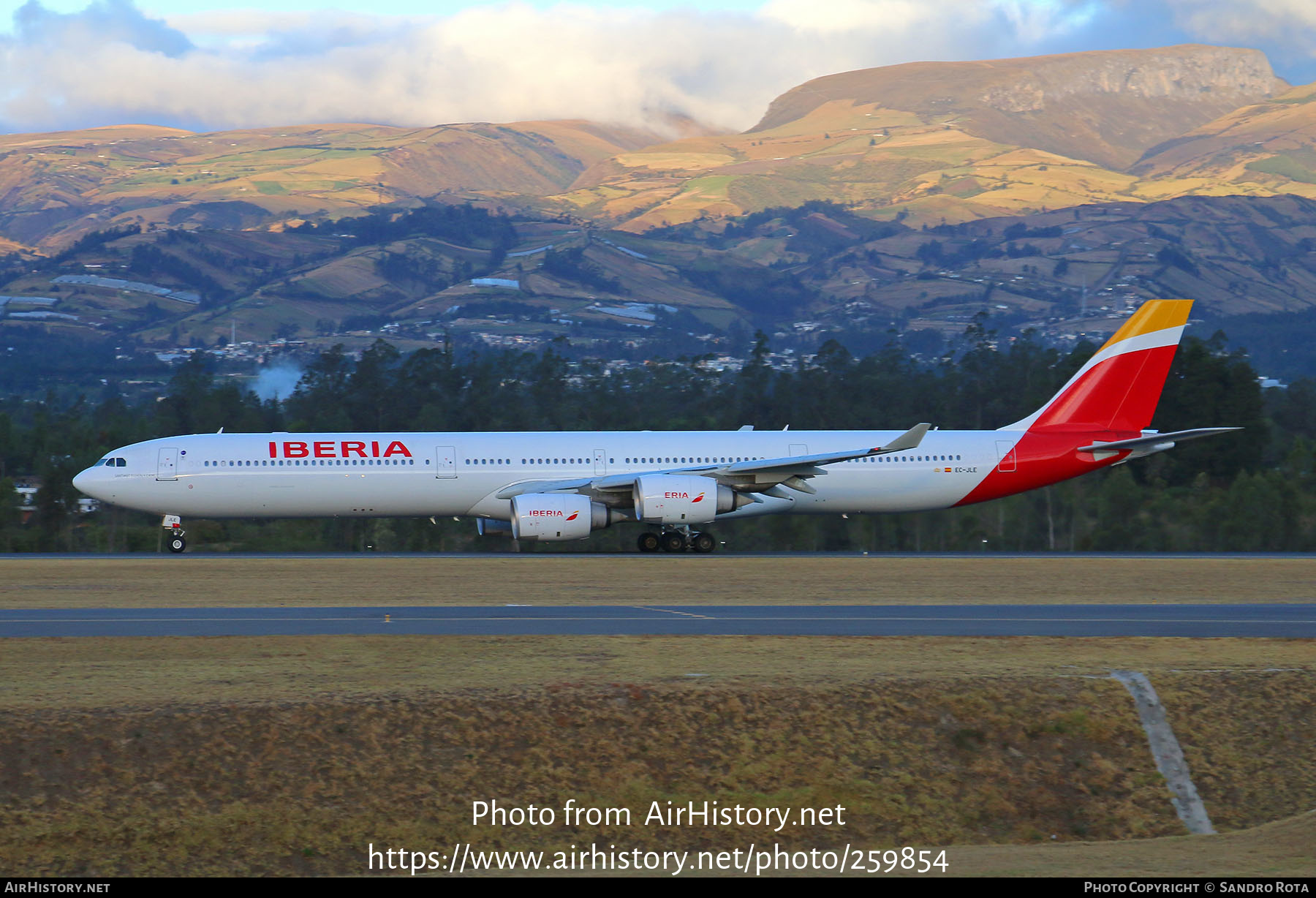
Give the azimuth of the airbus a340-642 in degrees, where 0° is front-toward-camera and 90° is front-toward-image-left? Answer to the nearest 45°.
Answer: approximately 90°

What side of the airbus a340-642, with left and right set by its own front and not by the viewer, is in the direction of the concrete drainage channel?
left
